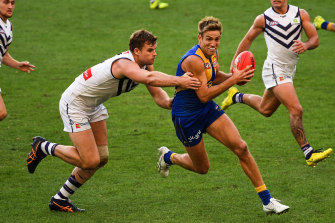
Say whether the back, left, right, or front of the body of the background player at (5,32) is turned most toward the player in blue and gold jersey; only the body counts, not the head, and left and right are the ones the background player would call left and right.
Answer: front

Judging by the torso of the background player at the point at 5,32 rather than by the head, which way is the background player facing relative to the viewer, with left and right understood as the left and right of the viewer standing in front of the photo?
facing the viewer and to the right of the viewer

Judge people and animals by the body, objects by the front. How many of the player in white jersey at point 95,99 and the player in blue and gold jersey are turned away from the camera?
0

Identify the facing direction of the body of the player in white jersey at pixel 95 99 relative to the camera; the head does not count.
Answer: to the viewer's right

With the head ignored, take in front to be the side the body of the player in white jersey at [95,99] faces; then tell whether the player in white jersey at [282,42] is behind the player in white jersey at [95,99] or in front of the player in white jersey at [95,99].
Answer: in front

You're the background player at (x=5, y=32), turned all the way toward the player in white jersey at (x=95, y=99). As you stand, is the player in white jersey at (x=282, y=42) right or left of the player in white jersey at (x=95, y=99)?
left

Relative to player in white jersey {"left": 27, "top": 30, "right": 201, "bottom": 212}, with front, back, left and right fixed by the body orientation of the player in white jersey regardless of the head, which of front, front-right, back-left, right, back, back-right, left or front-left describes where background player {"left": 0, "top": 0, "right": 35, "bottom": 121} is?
back-left
